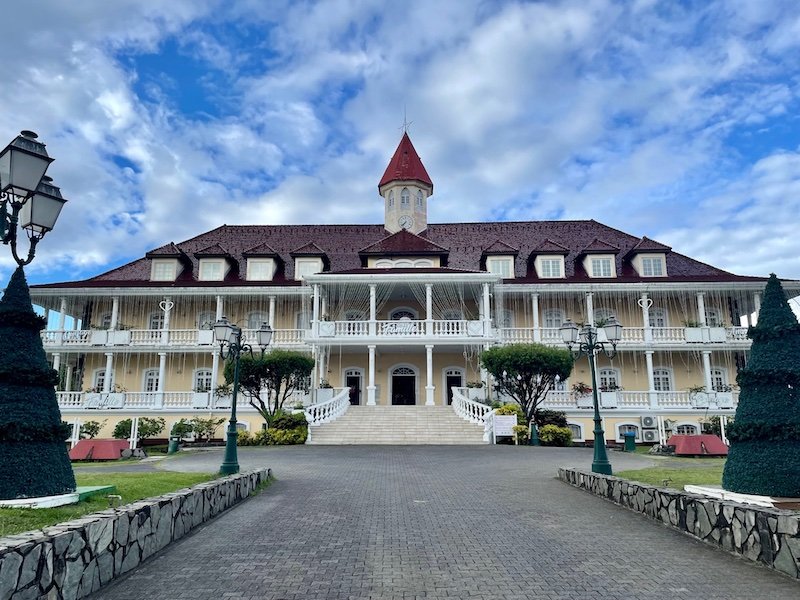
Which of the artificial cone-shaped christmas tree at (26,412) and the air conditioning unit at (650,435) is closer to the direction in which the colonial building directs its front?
the artificial cone-shaped christmas tree

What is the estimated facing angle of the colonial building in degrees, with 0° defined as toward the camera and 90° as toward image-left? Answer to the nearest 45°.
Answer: approximately 0°

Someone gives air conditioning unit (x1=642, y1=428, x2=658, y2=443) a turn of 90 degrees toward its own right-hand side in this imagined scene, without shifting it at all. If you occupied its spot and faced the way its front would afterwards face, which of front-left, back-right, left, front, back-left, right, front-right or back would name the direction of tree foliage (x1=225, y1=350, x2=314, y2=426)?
front-left

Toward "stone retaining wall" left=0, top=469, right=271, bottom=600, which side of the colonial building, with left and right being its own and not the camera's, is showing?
front

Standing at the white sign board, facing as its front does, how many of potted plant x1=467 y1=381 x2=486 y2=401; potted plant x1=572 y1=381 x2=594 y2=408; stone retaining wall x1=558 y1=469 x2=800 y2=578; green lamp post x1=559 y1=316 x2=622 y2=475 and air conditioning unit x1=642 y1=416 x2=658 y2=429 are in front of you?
2

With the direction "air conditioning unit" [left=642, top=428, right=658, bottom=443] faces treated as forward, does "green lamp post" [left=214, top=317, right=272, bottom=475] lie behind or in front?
in front

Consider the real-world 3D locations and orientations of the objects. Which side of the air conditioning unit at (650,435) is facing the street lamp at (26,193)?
front

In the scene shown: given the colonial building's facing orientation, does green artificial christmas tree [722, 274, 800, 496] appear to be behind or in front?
in front

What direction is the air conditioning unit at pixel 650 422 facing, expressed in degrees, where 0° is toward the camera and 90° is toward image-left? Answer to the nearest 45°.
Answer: approximately 0°
